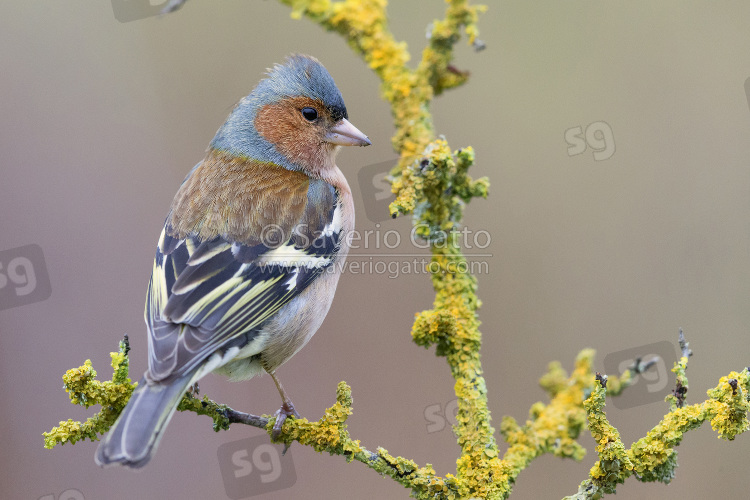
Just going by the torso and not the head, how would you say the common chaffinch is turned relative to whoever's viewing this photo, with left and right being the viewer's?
facing away from the viewer and to the right of the viewer

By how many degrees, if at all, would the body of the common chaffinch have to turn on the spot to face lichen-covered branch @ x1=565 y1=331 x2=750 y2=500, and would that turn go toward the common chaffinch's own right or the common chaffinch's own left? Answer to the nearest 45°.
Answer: approximately 90° to the common chaffinch's own right
